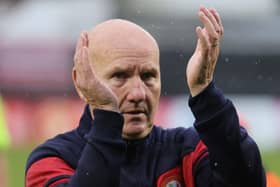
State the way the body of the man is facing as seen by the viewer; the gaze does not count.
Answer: toward the camera
